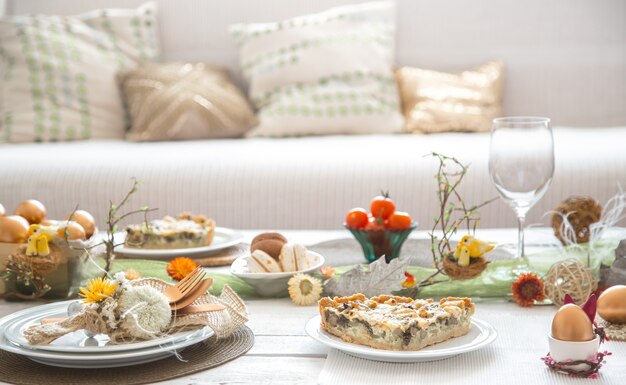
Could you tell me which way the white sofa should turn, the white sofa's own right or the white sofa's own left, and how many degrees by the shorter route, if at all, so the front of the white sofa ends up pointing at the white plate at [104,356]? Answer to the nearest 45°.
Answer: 0° — it already faces it

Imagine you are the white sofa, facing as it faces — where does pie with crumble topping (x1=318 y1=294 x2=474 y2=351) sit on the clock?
The pie with crumble topping is roughly at 12 o'clock from the white sofa.

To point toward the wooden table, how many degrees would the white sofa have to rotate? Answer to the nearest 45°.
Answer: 0° — it already faces it

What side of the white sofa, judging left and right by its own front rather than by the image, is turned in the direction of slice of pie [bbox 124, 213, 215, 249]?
front

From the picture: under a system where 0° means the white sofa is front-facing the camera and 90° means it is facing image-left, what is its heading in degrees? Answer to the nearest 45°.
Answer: approximately 0°

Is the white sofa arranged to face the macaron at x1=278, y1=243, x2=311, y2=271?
yes

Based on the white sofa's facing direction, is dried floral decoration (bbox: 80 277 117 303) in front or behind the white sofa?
in front

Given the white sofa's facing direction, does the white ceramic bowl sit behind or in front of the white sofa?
in front

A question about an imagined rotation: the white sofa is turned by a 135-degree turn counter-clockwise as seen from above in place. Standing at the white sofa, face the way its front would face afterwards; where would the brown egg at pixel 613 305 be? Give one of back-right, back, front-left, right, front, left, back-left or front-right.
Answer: back-right

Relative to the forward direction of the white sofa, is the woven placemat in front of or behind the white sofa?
in front
